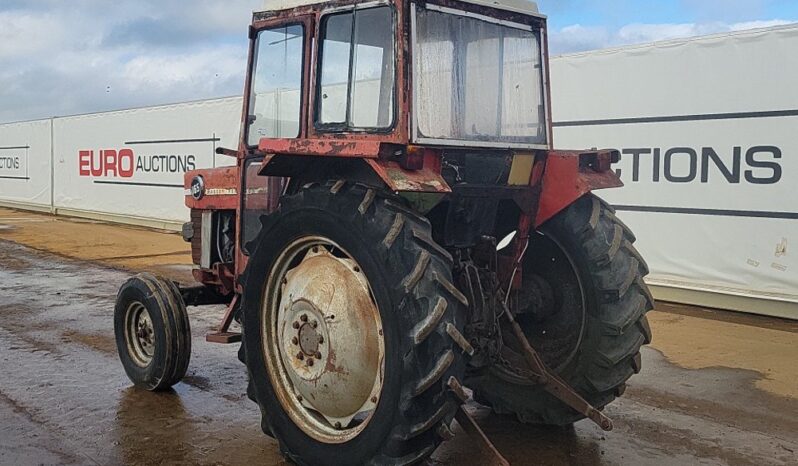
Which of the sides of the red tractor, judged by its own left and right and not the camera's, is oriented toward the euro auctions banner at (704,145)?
right

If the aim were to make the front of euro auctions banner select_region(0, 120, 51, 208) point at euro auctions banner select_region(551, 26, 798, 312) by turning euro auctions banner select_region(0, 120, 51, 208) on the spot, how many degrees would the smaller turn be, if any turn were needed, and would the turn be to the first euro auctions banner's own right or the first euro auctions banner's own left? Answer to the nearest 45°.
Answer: approximately 45° to the first euro auctions banner's own left

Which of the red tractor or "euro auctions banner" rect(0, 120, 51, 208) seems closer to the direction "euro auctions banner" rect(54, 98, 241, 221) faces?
the red tractor

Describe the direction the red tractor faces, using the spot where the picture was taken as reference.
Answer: facing away from the viewer and to the left of the viewer

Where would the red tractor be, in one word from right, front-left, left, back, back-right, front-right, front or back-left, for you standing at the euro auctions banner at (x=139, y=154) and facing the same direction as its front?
front-left

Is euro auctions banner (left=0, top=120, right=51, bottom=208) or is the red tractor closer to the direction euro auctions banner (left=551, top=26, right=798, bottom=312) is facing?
the red tractor

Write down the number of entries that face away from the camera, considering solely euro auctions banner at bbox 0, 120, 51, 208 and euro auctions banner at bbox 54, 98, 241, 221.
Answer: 0

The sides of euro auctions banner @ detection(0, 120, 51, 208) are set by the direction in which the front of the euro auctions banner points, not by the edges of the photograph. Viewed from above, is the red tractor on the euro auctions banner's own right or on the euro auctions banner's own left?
on the euro auctions banner's own left

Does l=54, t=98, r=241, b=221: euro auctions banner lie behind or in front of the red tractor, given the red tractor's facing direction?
in front

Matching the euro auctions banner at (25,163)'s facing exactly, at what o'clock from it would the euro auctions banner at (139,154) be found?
the euro auctions banner at (139,154) is roughly at 10 o'clock from the euro auctions banner at (25,163).

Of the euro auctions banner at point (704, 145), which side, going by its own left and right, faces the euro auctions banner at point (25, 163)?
right
